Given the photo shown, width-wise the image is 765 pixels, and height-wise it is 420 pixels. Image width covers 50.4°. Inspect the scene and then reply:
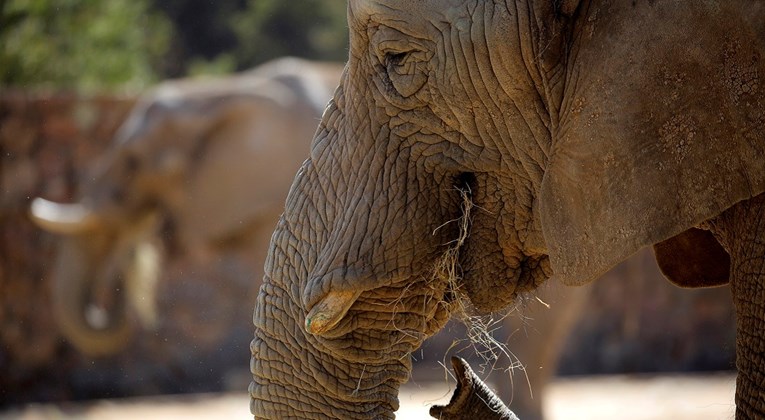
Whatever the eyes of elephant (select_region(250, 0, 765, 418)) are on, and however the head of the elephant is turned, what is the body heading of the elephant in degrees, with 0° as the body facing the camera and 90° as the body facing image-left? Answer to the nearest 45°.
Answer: approximately 90°

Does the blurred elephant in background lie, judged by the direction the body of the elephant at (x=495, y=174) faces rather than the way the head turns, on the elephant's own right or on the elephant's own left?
on the elephant's own right
